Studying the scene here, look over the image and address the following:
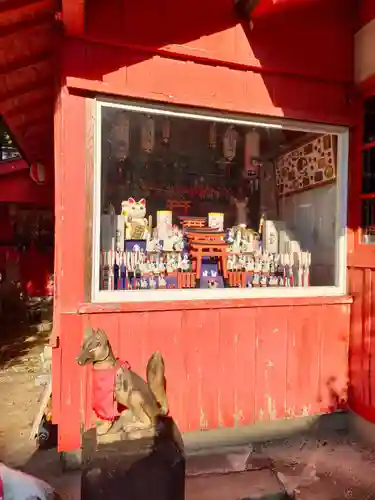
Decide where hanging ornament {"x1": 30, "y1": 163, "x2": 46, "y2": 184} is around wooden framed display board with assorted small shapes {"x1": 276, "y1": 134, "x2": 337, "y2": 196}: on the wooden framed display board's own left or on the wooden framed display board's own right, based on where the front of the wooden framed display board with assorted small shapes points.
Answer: on the wooden framed display board's own right

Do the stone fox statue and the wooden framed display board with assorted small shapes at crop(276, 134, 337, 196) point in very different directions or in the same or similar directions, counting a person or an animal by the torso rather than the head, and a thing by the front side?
same or similar directions

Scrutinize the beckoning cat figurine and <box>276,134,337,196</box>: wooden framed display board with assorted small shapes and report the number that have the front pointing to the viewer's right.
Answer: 0

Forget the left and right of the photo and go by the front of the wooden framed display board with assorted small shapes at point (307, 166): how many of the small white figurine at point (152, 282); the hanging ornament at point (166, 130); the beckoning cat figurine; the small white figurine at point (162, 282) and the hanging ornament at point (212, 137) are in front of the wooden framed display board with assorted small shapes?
5

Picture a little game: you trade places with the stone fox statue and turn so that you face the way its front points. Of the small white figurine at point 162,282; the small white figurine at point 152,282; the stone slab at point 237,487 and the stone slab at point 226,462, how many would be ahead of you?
0

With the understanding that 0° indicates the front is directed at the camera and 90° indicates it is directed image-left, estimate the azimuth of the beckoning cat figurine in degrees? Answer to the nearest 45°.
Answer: approximately 0°

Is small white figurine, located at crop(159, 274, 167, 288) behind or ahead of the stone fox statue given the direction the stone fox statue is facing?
behind

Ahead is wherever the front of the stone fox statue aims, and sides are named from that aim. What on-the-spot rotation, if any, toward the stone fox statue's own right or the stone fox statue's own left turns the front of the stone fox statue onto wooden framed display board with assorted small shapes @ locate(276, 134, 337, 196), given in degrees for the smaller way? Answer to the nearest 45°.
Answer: approximately 180°

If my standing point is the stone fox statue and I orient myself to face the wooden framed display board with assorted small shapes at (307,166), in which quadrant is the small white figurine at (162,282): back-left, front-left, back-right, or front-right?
front-left

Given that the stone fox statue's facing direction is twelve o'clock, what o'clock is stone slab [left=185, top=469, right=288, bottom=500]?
The stone slab is roughly at 7 o'clock from the stone fox statue.

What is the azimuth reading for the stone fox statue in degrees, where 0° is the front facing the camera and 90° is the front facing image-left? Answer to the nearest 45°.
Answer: approximately 45°

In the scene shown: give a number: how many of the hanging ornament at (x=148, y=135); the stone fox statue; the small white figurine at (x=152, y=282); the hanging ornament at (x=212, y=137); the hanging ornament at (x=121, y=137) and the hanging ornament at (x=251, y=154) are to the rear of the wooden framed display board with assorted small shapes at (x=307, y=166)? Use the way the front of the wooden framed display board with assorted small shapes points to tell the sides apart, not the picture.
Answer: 0
